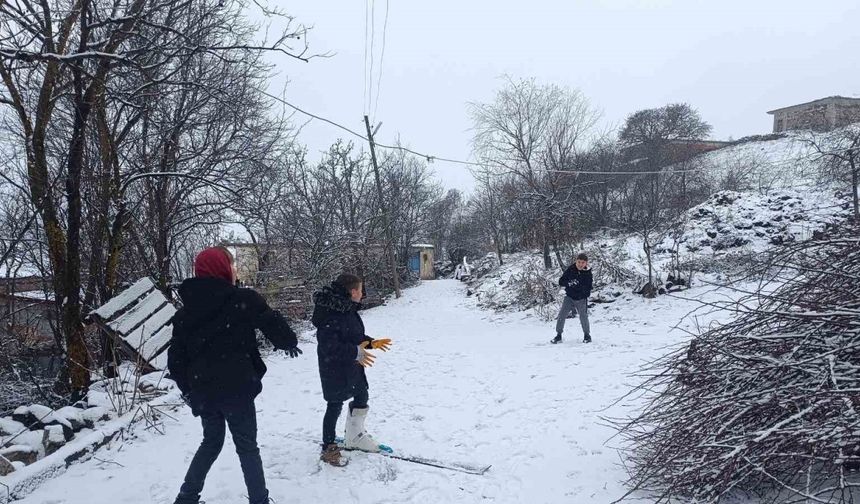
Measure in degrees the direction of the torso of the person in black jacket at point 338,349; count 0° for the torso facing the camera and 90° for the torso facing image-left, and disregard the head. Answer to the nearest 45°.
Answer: approximately 270°

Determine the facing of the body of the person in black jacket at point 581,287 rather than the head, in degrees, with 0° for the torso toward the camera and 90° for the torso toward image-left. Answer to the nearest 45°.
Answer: approximately 0°

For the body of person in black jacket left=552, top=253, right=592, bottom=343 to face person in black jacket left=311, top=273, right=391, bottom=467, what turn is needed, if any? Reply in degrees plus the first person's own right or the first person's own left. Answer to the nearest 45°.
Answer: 0° — they already face them

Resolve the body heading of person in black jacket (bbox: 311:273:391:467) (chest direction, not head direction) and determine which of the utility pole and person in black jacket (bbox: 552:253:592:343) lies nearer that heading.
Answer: the person in black jacket

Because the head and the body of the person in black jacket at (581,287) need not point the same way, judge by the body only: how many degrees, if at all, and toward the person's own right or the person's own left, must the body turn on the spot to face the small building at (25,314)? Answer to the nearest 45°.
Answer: approximately 45° to the person's own right

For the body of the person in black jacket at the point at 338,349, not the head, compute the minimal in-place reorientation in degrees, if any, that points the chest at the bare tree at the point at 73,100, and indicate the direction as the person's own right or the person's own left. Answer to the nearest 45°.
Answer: approximately 135° to the person's own left

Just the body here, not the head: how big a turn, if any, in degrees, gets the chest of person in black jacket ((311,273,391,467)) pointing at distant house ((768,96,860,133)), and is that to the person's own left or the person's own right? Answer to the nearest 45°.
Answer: approximately 45° to the person's own left

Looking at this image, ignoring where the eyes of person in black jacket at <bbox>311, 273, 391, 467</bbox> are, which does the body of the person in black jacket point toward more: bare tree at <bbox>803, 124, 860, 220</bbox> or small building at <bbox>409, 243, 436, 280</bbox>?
the bare tree

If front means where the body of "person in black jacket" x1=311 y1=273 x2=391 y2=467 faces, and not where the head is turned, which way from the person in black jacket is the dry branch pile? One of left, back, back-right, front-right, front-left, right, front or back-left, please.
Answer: front-right

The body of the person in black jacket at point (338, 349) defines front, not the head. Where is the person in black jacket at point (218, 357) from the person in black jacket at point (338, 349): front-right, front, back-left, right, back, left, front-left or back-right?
back-right

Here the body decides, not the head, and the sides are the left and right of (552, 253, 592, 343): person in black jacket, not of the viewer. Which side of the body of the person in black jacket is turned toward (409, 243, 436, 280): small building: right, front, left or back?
back

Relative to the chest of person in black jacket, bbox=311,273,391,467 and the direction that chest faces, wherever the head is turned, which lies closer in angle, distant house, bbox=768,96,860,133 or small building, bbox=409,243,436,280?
the distant house

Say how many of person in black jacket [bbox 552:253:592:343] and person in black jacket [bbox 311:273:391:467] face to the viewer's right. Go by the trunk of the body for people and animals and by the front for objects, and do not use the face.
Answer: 1
